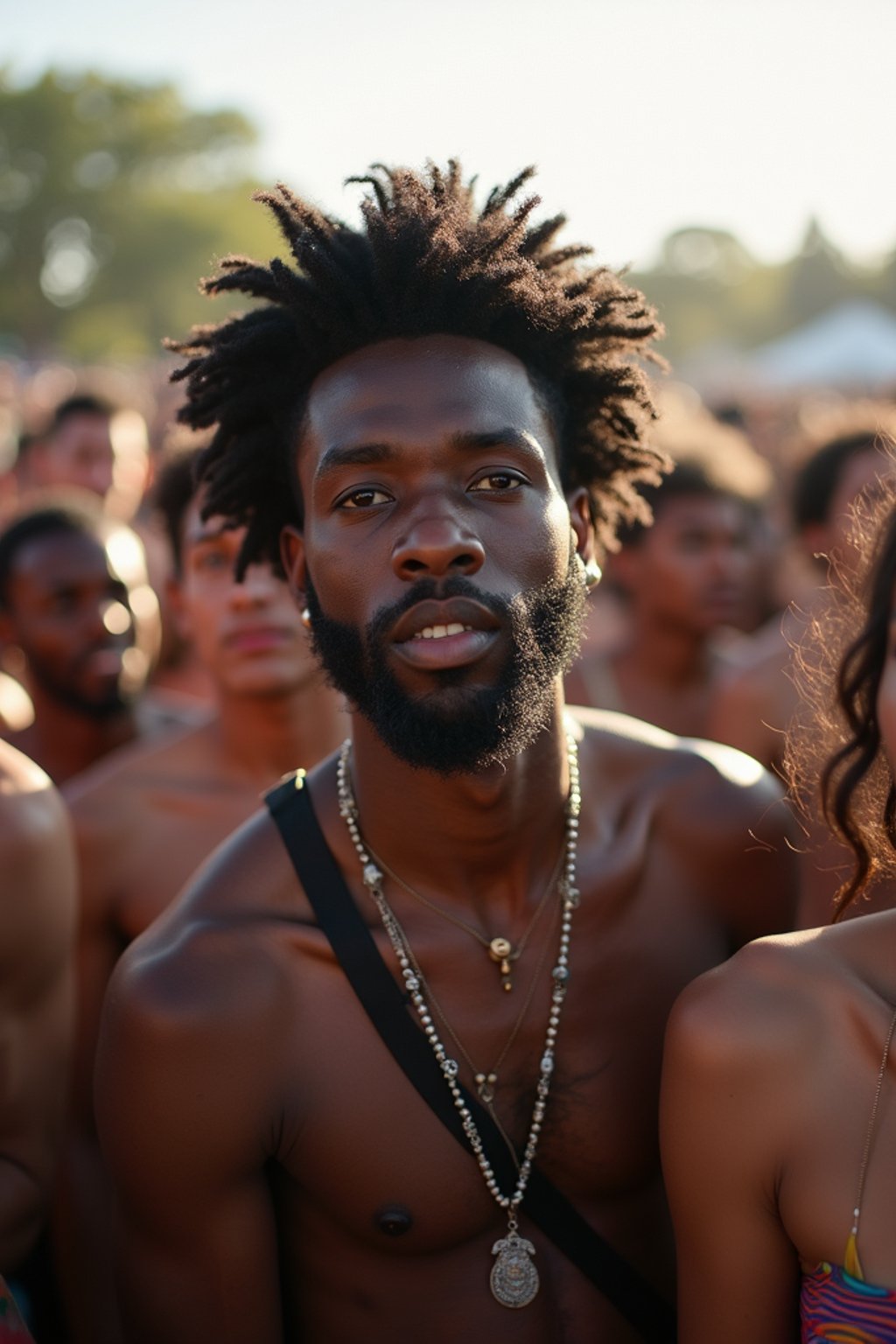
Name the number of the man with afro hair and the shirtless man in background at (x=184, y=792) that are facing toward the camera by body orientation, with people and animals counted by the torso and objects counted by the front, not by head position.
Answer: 2

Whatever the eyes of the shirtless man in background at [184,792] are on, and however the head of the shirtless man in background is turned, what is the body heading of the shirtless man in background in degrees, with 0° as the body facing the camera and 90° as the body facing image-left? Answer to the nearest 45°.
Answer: approximately 0°

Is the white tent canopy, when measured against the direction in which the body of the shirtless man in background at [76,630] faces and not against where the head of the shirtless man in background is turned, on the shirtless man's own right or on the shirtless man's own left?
on the shirtless man's own left

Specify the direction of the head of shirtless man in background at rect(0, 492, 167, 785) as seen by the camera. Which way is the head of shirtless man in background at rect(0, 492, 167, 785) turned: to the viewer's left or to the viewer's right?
to the viewer's right

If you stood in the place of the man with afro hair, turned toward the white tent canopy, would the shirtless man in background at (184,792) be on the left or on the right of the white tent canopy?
left

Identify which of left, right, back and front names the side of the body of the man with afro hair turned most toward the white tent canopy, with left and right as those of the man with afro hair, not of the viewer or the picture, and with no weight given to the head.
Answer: back
